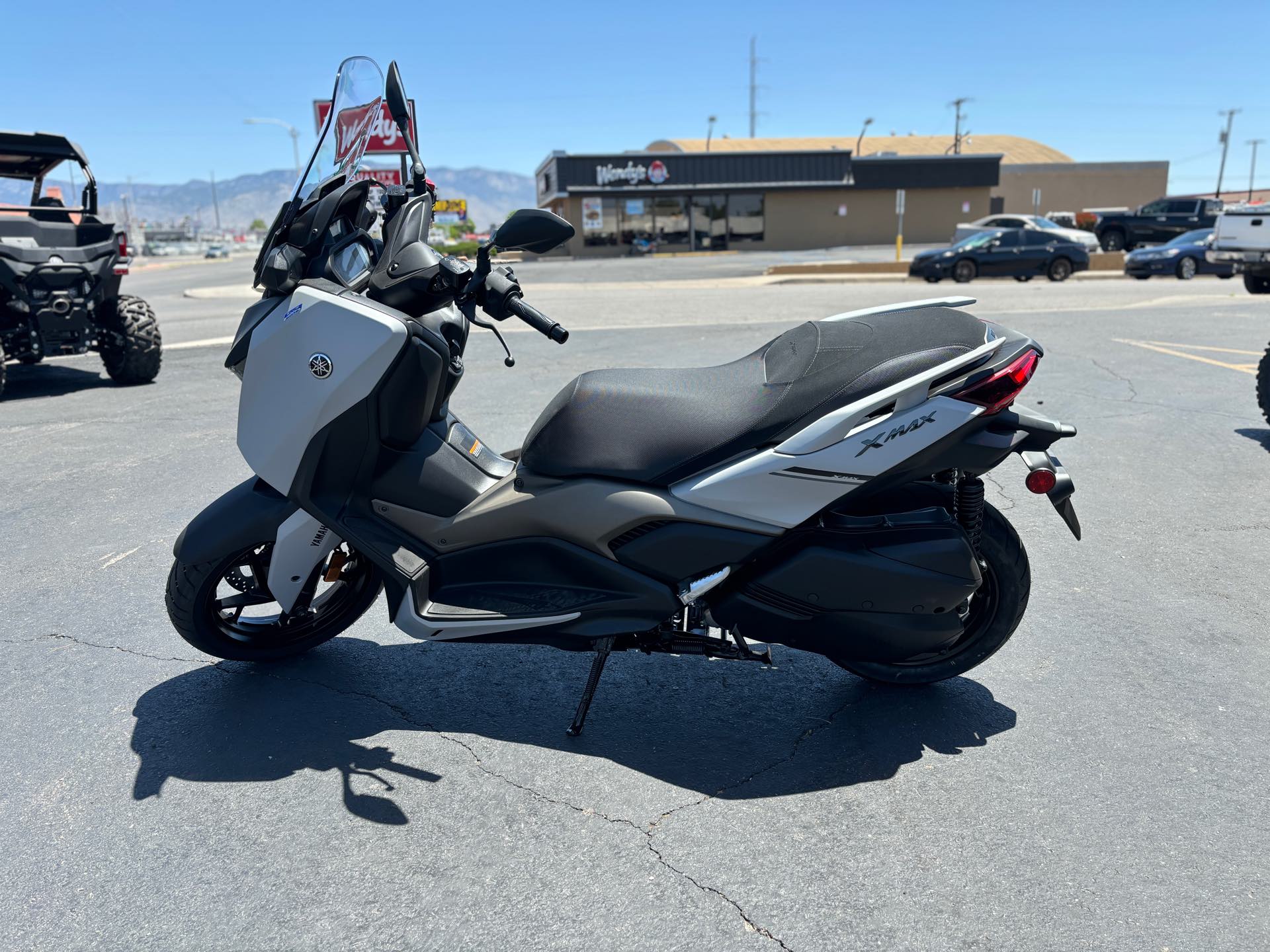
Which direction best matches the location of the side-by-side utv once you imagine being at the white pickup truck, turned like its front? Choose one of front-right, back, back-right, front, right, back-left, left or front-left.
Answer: back

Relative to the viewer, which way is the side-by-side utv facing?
away from the camera

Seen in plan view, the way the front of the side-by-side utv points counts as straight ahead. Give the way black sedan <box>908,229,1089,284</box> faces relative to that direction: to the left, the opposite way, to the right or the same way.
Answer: to the left

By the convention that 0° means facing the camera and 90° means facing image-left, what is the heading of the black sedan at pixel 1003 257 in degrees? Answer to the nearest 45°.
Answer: approximately 45°

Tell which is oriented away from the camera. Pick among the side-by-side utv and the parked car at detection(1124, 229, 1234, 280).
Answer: the side-by-side utv

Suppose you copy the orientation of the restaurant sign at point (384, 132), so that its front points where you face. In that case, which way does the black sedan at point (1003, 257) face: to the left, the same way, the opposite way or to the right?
to the right

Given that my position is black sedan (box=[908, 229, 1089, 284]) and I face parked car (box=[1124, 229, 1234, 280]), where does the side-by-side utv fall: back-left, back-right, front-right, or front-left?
back-right

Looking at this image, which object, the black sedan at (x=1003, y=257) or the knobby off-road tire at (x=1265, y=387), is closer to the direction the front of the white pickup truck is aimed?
the black sedan

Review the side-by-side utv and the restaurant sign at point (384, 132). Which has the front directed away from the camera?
the side-by-side utv

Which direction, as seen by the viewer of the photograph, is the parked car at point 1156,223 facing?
facing to the left of the viewer
